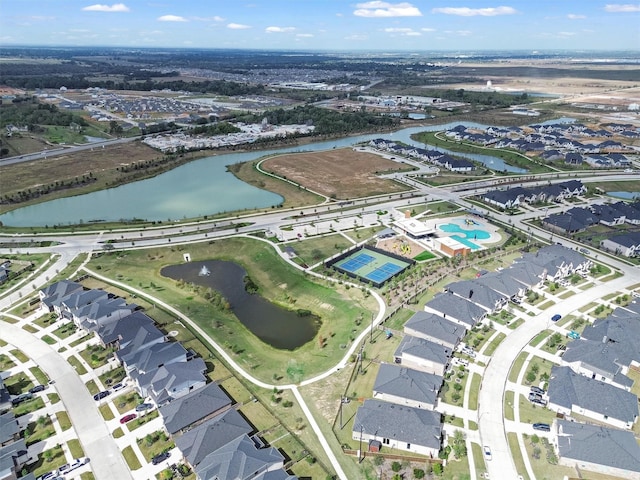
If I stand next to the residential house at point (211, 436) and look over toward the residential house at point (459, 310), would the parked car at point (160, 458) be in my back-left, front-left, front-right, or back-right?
back-left

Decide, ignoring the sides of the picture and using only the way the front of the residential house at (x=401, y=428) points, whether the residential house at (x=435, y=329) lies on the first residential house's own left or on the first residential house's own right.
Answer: on the first residential house's own left

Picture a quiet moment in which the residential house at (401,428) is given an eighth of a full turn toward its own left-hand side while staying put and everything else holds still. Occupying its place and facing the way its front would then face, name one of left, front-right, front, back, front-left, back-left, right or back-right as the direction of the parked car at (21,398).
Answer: back-left

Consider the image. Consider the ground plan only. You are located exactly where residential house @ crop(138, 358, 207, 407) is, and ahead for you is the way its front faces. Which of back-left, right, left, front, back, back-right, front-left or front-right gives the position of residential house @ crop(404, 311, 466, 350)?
back-left

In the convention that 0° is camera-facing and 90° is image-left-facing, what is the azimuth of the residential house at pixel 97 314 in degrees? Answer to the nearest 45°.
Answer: approximately 45°

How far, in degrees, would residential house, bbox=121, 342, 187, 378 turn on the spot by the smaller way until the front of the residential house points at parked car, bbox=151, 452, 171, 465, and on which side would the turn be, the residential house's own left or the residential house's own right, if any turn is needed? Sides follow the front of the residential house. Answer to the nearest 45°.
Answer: approximately 45° to the residential house's own left

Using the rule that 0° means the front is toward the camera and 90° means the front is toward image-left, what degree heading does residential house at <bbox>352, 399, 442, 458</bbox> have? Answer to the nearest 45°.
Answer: approximately 270°

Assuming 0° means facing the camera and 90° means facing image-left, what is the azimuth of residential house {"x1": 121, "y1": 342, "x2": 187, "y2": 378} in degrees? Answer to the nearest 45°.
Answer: approximately 45°

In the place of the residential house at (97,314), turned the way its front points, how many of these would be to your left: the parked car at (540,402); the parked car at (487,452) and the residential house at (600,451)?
3

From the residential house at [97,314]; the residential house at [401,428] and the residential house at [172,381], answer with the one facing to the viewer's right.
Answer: the residential house at [401,428]

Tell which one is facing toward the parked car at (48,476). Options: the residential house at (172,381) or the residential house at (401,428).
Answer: the residential house at (172,381)

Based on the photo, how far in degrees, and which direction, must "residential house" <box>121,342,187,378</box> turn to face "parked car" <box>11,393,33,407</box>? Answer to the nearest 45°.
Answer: approximately 45° to its right

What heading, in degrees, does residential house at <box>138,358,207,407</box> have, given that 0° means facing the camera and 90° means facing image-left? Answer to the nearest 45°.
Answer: approximately 45°
